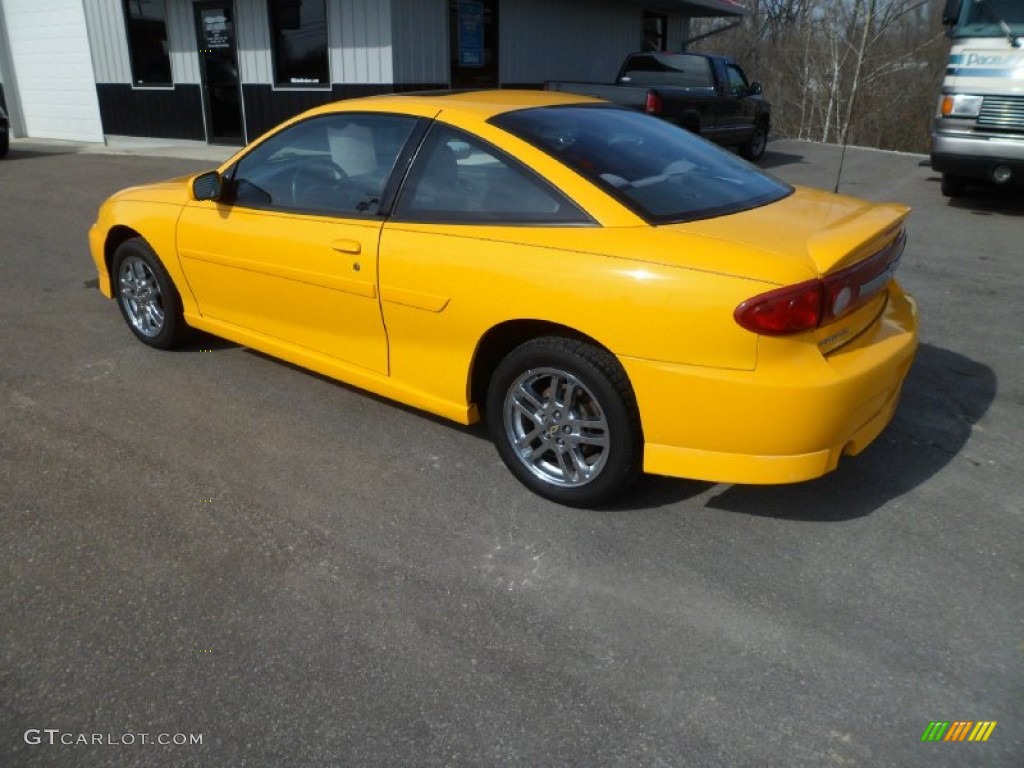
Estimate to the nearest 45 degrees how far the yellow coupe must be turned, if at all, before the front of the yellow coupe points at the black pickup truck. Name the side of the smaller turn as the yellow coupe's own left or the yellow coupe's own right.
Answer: approximately 45° to the yellow coupe's own right

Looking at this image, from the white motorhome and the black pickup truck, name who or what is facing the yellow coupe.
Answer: the white motorhome

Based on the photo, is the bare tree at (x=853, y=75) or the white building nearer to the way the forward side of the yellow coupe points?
the white building

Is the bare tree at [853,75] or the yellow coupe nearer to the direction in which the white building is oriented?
the yellow coupe

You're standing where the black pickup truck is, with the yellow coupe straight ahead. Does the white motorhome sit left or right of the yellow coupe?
left

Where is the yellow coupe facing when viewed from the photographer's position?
facing away from the viewer and to the left of the viewer

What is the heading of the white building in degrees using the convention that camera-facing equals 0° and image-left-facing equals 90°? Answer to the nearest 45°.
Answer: approximately 0°

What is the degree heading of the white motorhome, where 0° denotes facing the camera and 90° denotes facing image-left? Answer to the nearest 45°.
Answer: approximately 0°

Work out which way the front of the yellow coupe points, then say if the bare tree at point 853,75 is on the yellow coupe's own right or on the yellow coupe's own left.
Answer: on the yellow coupe's own right

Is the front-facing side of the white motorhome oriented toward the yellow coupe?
yes

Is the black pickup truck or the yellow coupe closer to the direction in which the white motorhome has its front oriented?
the yellow coupe

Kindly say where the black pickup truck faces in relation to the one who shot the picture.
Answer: facing away from the viewer and to the right of the viewer

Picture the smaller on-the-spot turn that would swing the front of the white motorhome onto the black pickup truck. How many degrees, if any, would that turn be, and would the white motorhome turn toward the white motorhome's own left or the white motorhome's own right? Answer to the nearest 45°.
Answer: approximately 135° to the white motorhome's own right

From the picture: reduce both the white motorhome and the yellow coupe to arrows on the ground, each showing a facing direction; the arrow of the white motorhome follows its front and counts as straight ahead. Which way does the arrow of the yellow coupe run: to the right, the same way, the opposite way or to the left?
to the right
